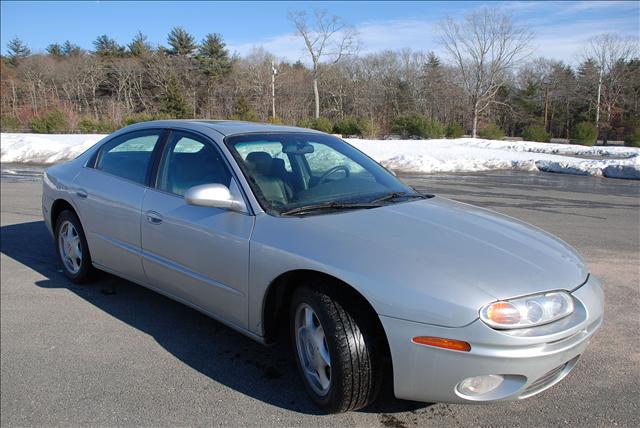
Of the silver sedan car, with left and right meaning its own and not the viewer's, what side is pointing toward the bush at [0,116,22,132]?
back

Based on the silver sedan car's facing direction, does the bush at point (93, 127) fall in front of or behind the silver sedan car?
behind

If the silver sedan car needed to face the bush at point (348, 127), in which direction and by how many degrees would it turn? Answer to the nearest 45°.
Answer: approximately 135° to its left

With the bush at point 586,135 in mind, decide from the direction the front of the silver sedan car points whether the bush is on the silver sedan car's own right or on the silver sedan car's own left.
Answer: on the silver sedan car's own left

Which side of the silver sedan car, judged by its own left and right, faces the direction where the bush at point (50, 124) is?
back

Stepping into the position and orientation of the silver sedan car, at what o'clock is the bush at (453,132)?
The bush is roughly at 8 o'clock from the silver sedan car.

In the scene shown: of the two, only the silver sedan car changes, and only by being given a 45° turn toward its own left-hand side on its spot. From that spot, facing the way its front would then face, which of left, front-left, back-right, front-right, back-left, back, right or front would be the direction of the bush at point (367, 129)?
left

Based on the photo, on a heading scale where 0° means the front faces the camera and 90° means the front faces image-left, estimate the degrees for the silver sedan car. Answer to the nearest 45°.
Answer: approximately 315°
